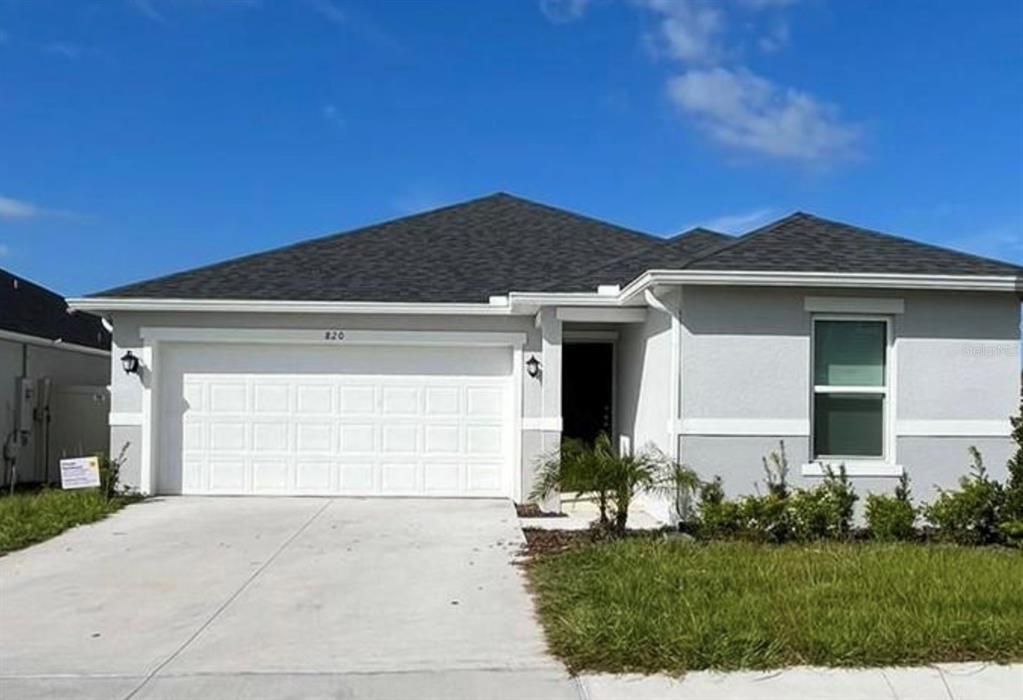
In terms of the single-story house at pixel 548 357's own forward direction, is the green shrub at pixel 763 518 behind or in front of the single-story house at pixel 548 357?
in front

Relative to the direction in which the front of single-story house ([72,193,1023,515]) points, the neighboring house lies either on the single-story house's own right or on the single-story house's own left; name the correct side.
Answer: on the single-story house's own right

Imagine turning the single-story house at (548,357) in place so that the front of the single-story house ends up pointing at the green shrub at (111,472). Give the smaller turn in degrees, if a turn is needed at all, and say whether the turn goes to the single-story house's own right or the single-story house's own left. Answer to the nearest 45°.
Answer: approximately 90° to the single-story house's own right

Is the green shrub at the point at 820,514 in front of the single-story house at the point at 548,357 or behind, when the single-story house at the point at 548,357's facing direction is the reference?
in front

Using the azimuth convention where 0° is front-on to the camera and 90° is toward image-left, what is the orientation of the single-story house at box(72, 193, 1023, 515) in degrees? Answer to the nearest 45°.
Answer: approximately 0°

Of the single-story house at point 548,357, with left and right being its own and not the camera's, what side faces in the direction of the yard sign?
right

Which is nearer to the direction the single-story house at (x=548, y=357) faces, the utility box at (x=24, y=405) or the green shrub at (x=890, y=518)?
the green shrub
